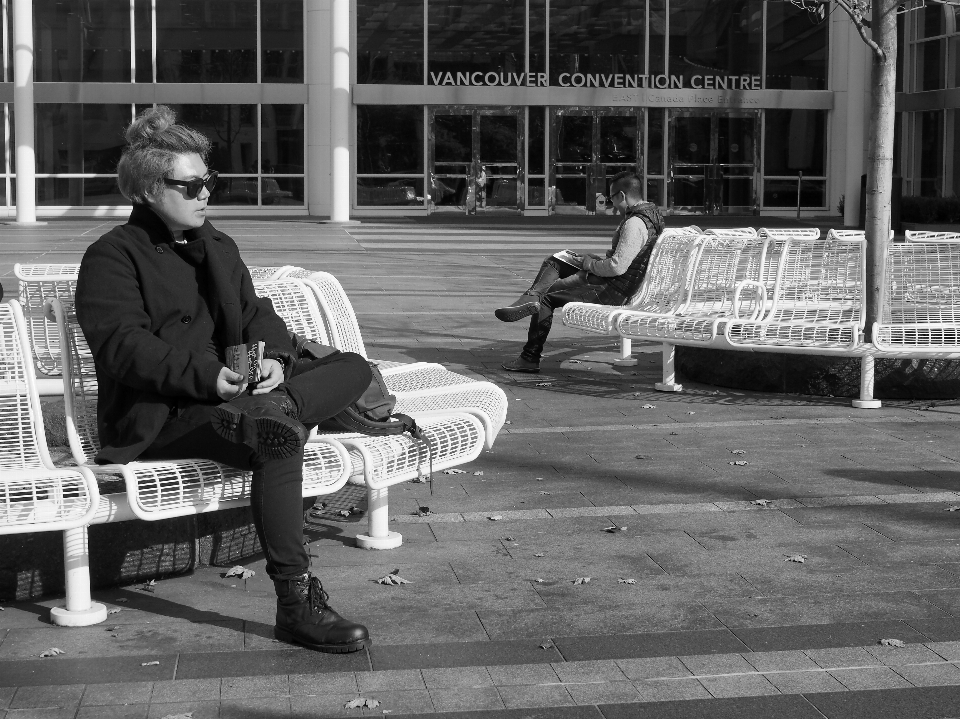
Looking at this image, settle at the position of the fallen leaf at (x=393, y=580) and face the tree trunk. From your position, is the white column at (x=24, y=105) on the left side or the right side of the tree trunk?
left

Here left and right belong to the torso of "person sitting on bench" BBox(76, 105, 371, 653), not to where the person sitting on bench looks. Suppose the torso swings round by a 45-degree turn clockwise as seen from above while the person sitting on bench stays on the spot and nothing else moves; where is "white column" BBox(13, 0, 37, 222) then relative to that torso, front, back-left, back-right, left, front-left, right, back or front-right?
back

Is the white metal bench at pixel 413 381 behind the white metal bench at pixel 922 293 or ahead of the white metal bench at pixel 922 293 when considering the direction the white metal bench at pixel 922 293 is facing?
ahead

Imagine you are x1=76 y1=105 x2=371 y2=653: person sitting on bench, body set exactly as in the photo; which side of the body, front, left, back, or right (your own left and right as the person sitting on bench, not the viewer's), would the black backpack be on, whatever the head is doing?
left

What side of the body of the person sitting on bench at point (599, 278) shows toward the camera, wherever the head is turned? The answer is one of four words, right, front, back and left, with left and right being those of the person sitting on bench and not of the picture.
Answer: left

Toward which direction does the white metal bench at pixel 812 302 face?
toward the camera

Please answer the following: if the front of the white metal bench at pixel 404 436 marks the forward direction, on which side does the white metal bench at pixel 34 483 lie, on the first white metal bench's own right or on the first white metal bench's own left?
on the first white metal bench's own right

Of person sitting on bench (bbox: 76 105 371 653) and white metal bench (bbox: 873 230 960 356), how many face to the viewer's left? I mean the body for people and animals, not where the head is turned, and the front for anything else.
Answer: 0

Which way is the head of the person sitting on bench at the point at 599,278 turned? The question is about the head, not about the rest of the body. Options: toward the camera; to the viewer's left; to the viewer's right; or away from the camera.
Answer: to the viewer's left

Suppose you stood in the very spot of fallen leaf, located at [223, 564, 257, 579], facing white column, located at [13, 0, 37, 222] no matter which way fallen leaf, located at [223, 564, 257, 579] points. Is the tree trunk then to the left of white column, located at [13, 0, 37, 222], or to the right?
right

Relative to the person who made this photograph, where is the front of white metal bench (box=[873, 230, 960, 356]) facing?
facing the viewer

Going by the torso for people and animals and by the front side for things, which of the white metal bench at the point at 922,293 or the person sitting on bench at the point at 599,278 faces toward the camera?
the white metal bench
